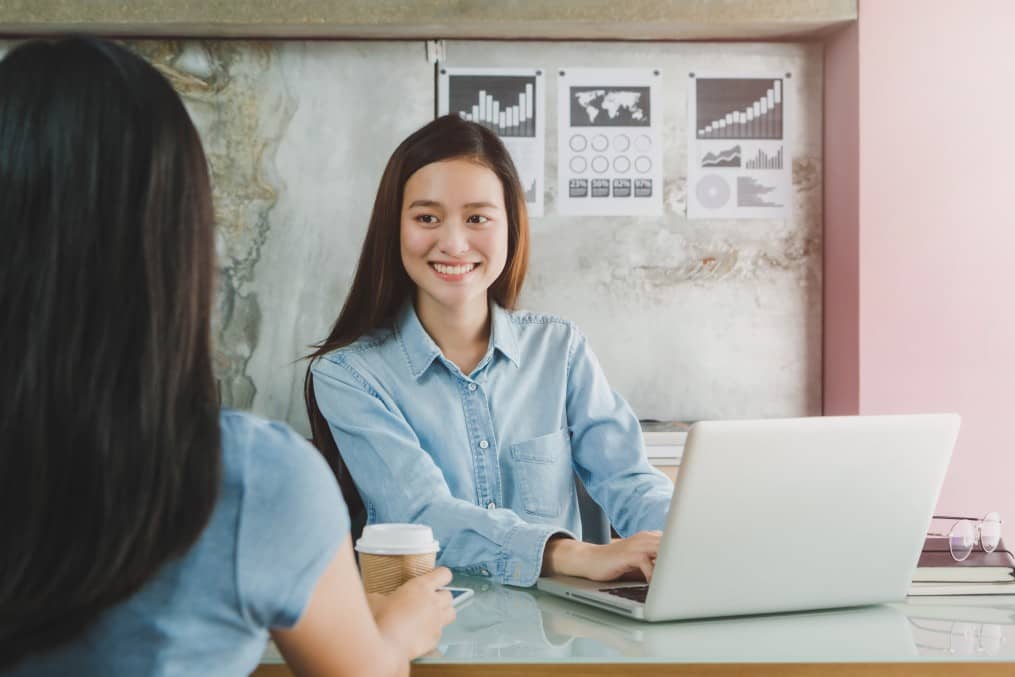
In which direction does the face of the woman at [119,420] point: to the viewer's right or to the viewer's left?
to the viewer's right

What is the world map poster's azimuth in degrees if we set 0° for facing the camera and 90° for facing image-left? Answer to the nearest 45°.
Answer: approximately 0°

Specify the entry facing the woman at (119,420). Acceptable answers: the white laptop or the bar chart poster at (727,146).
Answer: the bar chart poster

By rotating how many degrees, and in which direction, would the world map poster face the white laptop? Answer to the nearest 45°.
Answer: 0° — it already faces it

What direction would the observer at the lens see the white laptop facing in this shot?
facing away from the viewer and to the left of the viewer

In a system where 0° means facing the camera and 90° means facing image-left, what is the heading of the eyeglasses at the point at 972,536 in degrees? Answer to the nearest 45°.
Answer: approximately 315°

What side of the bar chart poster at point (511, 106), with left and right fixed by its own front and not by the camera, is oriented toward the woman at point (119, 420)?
front

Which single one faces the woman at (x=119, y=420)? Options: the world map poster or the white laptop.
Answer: the world map poster

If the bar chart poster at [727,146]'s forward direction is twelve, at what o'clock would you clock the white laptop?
The white laptop is roughly at 12 o'clock from the bar chart poster.

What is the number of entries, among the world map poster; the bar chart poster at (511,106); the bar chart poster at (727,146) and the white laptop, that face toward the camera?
3
